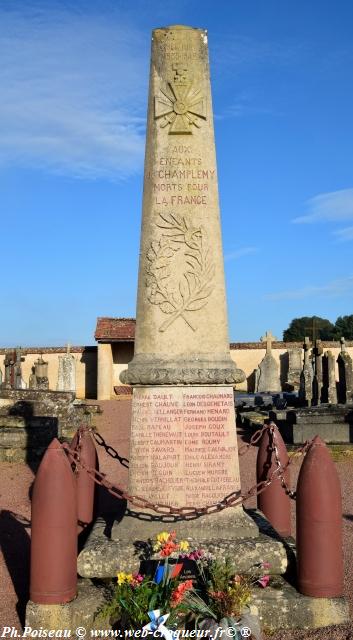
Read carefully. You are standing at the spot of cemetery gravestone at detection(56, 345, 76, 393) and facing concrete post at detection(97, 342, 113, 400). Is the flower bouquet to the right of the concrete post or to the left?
right

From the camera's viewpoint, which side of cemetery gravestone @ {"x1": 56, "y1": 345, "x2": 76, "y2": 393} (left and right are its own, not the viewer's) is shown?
front

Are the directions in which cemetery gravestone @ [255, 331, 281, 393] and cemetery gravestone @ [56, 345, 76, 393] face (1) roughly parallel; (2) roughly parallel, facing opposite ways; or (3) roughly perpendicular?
roughly parallel

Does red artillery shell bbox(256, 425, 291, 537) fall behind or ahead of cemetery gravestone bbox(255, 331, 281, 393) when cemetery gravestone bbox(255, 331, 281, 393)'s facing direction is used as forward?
ahead

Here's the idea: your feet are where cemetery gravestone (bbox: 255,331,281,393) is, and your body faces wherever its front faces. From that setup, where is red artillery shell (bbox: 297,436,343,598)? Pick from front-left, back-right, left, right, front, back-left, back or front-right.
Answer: front

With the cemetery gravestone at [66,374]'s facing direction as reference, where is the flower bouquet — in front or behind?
in front

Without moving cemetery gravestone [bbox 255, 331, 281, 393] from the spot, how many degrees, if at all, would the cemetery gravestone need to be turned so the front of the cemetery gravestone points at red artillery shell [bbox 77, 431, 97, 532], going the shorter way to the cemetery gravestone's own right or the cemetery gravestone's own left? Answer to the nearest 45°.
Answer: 0° — it already faces it

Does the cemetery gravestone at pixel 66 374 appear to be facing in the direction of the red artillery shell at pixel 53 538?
yes

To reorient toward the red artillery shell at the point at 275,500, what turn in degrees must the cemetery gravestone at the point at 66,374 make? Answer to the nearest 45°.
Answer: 0° — it already faces it

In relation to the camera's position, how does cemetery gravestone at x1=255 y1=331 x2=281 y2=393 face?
facing the viewer

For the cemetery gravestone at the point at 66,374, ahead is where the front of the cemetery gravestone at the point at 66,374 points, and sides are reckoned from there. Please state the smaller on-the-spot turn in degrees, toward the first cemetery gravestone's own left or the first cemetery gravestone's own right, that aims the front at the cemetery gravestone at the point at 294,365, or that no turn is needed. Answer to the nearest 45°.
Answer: approximately 90° to the first cemetery gravestone's own left

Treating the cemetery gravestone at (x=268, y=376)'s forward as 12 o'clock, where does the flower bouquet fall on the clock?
The flower bouquet is roughly at 12 o'clock from the cemetery gravestone.

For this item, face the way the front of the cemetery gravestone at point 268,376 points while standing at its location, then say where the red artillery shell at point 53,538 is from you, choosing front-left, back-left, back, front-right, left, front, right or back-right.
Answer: front

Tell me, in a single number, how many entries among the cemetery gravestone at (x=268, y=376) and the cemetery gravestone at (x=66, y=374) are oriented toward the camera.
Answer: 2

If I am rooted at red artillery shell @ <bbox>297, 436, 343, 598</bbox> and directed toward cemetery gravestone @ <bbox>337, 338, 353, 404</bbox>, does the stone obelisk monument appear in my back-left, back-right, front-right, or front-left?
front-left

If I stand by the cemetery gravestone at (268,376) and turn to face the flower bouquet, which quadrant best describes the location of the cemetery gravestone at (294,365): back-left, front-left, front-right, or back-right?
back-left
